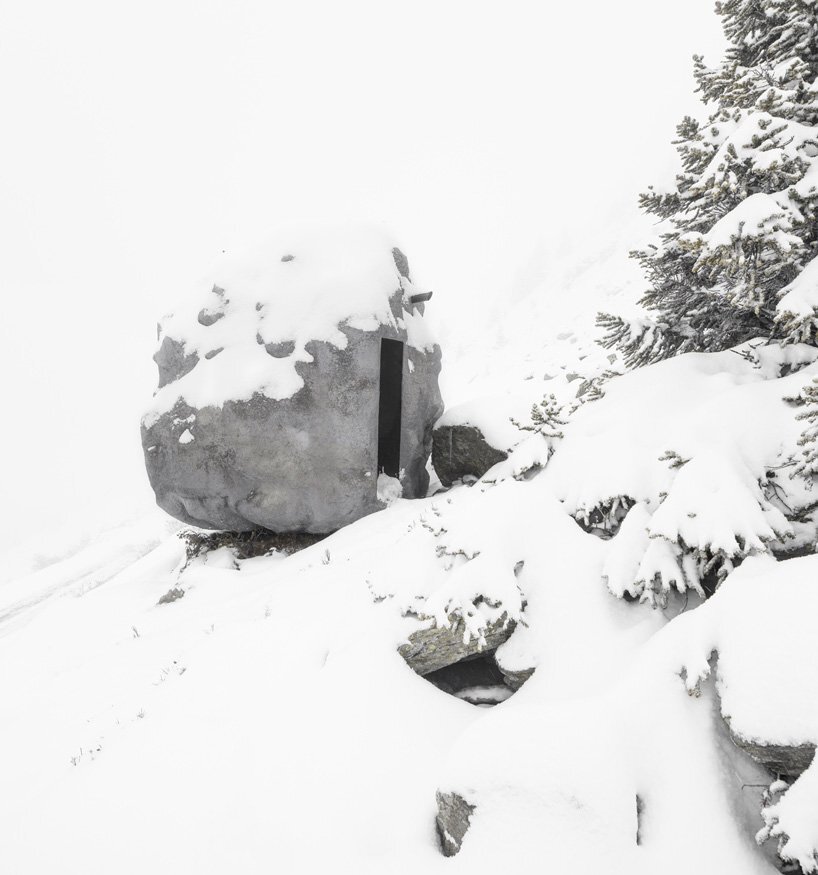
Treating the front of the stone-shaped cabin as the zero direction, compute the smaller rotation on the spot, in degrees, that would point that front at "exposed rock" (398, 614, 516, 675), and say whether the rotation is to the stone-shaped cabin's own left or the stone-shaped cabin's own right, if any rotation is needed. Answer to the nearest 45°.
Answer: approximately 45° to the stone-shaped cabin's own right

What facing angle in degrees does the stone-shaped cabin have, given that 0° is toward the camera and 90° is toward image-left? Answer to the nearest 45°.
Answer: approximately 315°

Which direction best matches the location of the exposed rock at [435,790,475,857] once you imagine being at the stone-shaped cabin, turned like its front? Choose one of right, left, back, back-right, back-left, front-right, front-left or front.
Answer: front-right

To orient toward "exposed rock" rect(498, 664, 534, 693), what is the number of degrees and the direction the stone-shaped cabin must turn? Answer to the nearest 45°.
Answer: approximately 45° to its right

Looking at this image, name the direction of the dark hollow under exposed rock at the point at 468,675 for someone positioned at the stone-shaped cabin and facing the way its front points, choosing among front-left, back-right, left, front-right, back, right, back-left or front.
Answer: front-right
